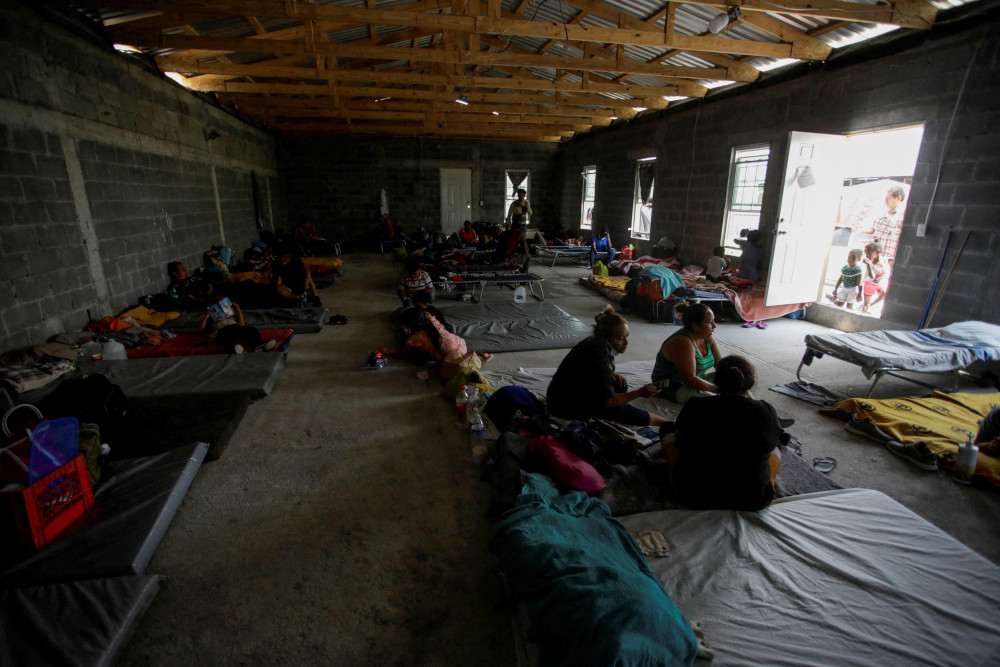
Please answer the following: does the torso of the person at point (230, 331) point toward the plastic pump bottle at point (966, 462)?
yes

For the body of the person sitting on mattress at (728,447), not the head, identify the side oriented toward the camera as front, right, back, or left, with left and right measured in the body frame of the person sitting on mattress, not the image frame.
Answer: back

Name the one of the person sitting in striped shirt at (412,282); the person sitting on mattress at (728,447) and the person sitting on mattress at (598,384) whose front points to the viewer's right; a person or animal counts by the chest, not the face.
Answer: the person sitting on mattress at (598,384)

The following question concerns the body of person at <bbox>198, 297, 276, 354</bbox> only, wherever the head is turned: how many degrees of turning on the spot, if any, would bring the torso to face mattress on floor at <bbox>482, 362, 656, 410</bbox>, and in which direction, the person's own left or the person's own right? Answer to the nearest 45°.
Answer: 0° — they already face it

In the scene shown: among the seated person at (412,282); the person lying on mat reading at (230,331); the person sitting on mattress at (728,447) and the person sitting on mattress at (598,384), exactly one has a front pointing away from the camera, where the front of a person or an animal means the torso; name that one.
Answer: the person sitting on mattress at (728,447)

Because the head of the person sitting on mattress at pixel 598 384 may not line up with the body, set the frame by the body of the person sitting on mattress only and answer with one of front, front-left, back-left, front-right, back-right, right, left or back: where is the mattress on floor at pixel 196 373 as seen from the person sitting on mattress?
back

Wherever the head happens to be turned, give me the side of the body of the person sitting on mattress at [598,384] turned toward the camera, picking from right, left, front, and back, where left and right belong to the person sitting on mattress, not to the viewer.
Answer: right

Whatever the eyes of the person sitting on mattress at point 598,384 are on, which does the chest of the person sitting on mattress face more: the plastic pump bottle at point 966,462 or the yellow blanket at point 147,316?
the plastic pump bottle

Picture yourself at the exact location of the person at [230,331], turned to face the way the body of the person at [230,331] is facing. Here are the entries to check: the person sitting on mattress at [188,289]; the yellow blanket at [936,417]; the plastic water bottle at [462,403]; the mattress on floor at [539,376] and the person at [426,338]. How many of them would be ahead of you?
4

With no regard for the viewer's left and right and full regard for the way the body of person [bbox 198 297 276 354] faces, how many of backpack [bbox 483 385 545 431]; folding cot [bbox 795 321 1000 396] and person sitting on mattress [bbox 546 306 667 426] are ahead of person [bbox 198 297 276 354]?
3

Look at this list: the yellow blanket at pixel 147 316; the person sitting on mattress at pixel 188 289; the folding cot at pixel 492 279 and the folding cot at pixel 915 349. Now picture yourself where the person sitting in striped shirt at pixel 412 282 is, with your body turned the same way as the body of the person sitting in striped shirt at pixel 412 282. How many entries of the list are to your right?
2

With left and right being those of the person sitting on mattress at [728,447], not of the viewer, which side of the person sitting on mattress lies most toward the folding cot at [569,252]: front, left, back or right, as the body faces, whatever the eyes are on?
front

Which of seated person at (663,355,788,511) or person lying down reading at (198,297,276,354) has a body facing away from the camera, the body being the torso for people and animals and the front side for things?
seated person at (663,355,788,511)

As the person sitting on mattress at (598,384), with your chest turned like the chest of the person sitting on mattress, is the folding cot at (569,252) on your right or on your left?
on your left

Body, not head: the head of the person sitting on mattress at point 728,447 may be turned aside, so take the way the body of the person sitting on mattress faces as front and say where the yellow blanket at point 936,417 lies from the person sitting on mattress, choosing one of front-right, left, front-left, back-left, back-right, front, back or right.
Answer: front-right

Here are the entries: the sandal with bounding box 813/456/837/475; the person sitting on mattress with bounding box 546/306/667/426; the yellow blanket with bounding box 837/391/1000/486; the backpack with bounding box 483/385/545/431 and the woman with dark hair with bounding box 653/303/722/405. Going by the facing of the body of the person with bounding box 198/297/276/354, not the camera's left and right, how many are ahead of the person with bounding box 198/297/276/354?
5
